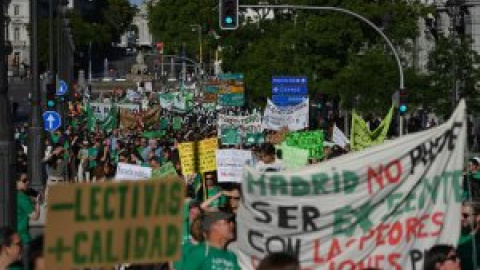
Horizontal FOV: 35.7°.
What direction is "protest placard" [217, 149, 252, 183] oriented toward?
toward the camera

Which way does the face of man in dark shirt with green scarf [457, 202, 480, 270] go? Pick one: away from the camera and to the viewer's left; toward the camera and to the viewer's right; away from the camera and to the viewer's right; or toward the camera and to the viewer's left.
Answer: toward the camera and to the viewer's left

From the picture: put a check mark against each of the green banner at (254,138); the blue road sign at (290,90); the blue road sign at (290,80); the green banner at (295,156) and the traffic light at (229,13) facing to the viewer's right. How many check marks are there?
0

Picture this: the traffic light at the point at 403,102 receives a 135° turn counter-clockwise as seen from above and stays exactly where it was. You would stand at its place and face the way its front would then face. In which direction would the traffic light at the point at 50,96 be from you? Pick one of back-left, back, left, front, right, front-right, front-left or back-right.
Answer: back-left

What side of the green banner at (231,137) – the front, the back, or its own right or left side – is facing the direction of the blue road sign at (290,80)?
back

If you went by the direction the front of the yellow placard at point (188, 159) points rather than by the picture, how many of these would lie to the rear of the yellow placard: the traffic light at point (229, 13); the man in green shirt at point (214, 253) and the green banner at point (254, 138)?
2

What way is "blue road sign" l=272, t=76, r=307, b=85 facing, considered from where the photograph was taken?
facing the viewer

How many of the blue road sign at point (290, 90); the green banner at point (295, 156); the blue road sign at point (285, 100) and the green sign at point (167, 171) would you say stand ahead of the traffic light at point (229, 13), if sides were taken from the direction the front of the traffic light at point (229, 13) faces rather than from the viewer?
2

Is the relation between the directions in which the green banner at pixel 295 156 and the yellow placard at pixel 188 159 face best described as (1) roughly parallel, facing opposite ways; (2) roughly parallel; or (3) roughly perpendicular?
roughly parallel

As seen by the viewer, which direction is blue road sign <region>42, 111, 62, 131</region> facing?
toward the camera

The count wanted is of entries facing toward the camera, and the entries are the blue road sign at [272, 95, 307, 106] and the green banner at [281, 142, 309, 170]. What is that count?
2
